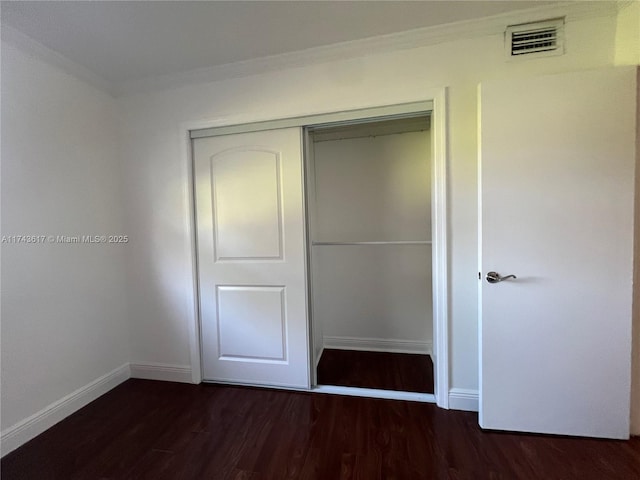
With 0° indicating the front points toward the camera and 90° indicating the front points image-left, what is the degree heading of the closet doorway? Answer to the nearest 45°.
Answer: approximately 0°

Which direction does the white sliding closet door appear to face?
toward the camera

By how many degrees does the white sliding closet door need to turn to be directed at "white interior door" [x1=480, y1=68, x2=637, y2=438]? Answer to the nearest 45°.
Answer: approximately 45° to its left

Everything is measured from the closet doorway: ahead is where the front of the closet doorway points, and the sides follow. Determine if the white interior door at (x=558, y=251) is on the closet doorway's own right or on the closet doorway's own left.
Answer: on the closet doorway's own left
